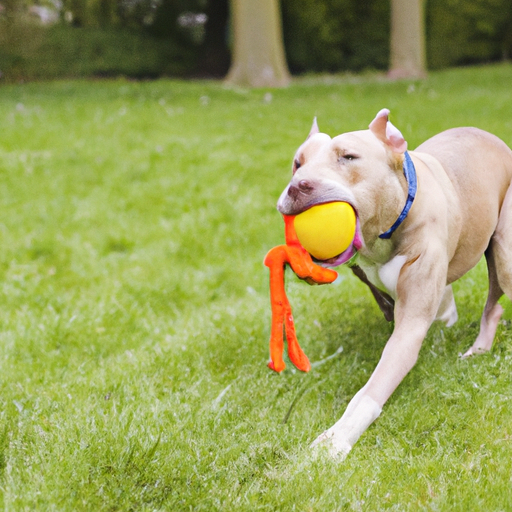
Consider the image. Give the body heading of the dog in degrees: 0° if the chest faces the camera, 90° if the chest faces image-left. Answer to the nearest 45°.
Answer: approximately 45°

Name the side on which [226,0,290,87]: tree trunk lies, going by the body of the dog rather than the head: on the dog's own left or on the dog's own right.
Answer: on the dog's own right

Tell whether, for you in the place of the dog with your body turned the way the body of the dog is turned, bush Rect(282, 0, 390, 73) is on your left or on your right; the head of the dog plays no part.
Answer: on your right

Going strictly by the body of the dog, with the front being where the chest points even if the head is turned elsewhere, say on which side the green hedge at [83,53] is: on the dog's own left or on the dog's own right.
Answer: on the dog's own right

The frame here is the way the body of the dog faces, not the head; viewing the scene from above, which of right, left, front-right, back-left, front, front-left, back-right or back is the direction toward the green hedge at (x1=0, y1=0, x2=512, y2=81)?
back-right
